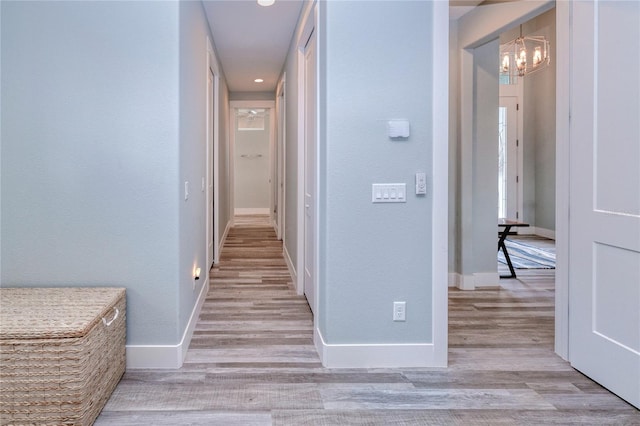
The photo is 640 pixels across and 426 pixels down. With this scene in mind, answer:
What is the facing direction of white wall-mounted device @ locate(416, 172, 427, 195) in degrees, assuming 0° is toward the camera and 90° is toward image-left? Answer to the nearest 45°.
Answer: approximately 0°

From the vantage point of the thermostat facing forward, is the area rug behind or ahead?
behind

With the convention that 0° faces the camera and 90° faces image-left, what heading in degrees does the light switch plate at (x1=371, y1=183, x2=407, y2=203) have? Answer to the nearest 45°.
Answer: approximately 0°

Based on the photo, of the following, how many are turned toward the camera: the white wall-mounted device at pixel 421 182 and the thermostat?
2

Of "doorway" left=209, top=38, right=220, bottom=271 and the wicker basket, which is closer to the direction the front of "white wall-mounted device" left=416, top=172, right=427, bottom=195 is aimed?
the wicker basket
